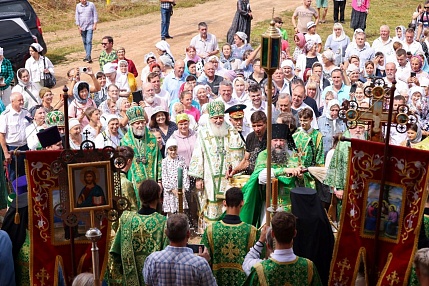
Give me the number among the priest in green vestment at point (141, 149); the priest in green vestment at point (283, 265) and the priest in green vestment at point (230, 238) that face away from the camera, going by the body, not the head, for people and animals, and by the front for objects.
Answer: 2

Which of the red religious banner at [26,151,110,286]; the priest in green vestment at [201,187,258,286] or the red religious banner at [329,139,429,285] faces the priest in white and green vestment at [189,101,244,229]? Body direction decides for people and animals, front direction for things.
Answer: the priest in green vestment at [201,187,258,286]

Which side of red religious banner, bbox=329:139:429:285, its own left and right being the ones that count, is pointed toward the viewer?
front

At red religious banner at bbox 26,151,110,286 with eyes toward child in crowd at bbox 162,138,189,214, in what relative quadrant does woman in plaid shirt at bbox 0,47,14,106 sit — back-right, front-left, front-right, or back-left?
front-left

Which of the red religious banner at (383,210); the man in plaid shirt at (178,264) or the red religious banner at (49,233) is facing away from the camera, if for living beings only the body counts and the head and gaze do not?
the man in plaid shirt

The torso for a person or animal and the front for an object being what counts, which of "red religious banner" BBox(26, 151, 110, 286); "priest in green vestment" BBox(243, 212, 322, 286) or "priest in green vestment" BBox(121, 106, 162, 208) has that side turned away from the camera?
"priest in green vestment" BBox(243, 212, 322, 286)

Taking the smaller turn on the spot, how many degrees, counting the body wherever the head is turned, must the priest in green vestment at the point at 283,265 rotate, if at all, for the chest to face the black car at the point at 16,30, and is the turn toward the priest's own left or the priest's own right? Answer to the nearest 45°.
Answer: approximately 45° to the priest's own left

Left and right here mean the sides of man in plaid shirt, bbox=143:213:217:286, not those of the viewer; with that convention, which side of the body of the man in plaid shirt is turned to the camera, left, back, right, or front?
back

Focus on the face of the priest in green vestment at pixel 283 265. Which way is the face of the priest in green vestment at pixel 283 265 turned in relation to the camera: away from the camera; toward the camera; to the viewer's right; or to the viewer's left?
away from the camera

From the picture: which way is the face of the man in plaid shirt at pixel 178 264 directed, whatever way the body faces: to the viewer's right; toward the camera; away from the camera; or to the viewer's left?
away from the camera

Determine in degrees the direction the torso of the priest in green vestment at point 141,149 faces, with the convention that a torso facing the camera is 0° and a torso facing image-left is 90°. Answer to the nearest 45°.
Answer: approximately 0°

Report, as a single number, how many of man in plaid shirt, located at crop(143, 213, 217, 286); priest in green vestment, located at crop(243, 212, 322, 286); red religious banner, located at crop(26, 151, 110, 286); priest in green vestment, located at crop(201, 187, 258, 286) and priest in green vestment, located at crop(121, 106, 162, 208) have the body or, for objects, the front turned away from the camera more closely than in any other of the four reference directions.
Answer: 3

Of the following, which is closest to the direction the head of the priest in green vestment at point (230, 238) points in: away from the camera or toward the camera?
away from the camera

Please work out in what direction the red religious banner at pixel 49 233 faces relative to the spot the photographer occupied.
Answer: facing the viewer

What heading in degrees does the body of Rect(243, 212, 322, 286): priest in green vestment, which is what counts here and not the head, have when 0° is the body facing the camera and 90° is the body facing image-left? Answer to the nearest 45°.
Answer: approximately 180°
